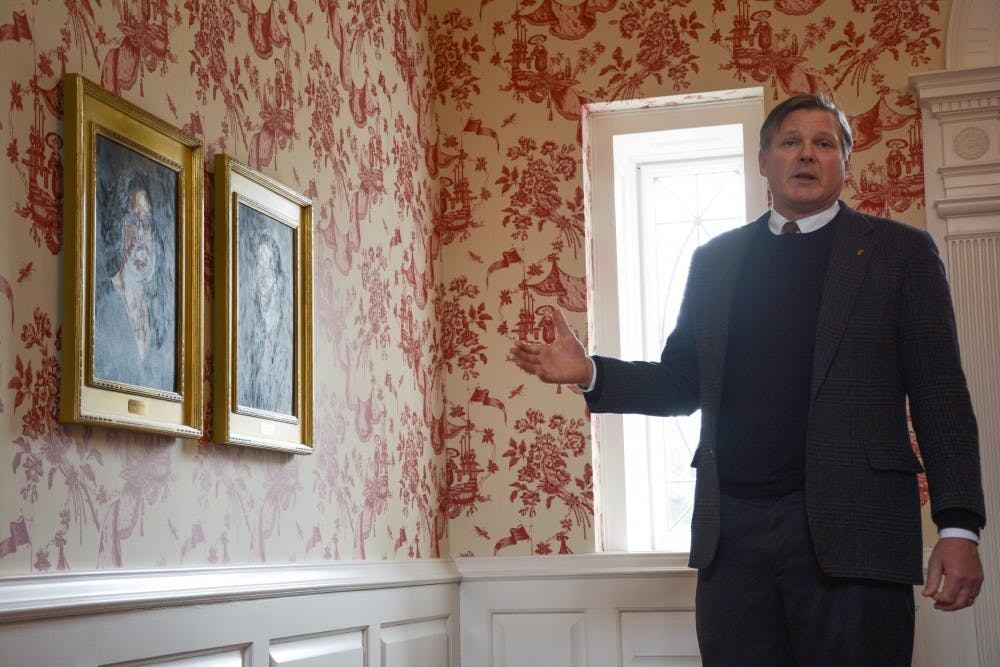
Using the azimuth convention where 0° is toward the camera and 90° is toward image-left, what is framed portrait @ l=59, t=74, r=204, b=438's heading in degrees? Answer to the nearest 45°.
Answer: approximately 315°

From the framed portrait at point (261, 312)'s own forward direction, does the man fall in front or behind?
in front

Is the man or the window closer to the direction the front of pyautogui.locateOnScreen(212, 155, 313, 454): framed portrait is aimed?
the man

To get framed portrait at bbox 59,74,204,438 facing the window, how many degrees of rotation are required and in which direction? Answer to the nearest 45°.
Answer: approximately 90° to its left

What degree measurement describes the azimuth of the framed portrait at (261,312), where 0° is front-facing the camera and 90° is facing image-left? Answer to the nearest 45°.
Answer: approximately 315°

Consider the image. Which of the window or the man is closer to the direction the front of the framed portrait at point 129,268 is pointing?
the man

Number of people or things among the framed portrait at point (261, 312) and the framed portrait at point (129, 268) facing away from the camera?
0
